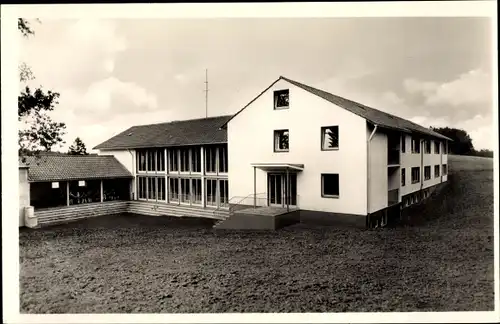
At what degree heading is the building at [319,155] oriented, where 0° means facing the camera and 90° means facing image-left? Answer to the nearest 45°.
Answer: approximately 45°

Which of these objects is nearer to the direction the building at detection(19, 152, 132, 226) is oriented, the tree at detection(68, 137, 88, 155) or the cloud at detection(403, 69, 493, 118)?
the cloud

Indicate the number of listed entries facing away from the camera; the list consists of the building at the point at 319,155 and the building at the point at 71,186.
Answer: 0

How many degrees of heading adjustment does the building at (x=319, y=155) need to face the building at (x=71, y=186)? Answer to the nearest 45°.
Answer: approximately 45° to its right
